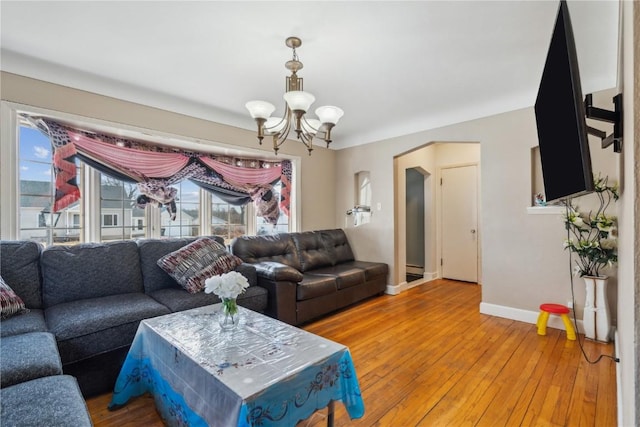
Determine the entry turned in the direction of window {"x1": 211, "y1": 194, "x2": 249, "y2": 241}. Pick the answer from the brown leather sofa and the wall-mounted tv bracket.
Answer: the wall-mounted tv bracket

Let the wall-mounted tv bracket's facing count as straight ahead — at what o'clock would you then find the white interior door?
The white interior door is roughly at 2 o'clock from the wall-mounted tv bracket.

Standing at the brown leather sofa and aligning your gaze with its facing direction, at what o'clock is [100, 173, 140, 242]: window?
The window is roughly at 4 o'clock from the brown leather sofa.

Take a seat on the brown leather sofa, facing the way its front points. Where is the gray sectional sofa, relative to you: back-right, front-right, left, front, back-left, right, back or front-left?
right

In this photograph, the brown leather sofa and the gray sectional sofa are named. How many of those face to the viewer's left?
0

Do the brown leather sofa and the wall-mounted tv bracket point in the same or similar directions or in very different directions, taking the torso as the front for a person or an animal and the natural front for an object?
very different directions

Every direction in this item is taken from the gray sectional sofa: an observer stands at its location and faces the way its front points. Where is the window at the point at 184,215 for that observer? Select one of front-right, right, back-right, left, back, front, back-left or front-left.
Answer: left

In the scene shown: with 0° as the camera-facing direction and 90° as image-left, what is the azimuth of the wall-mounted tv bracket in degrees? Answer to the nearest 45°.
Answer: approximately 90°

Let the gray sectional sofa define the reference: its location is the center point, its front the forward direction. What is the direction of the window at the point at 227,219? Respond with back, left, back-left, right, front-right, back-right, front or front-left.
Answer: left

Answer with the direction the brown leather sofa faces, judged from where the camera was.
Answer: facing the viewer and to the right of the viewer

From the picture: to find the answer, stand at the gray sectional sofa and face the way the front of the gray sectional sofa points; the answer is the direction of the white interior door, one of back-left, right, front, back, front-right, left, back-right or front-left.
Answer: front-left

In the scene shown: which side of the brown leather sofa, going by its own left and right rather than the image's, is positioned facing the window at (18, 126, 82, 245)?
right

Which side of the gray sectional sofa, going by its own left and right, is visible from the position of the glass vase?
front

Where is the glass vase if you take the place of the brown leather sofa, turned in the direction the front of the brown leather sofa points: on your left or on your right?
on your right

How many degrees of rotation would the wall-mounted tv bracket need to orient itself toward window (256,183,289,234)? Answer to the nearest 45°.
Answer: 0° — it already faces it

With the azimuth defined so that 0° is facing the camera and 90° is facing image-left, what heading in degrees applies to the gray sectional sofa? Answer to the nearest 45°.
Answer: approximately 315°

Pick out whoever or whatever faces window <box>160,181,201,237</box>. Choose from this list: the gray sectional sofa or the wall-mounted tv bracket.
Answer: the wall-mounted tv bracket
